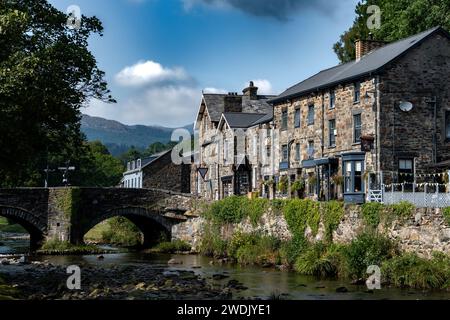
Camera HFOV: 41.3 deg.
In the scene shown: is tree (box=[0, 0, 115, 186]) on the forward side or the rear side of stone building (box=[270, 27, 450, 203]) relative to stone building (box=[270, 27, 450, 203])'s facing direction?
on the forward side

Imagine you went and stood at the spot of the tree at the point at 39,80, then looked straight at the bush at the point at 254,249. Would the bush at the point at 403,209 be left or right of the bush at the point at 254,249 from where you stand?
right

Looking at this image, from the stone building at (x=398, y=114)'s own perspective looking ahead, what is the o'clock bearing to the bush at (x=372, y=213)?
The bush is roughly at 11 o'clock from the stone building.

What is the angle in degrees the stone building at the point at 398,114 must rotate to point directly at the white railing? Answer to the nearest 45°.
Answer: approximately 45° to its left

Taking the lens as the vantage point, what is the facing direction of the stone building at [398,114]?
facing the viewer and to the left of the viewer

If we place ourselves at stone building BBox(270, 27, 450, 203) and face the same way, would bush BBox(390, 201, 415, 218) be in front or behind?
in front

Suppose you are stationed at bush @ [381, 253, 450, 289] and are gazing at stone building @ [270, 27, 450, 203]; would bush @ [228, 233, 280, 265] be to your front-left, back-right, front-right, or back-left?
front-left

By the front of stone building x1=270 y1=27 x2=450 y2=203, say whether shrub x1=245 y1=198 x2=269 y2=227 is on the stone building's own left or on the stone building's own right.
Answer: on the stone building's own right

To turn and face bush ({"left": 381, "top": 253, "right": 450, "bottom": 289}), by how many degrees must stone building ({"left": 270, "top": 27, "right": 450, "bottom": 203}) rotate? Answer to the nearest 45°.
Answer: approximately 45° to its left
